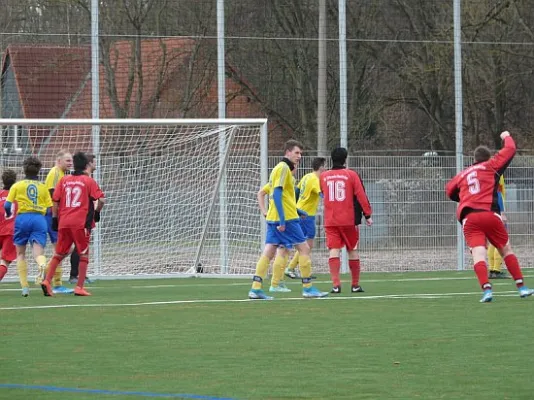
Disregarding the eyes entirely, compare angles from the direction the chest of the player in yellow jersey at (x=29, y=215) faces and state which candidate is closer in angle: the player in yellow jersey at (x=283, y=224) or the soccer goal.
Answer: the soccer goal

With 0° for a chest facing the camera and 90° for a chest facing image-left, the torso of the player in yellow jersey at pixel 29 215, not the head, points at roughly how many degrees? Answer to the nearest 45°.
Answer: approximately 180°

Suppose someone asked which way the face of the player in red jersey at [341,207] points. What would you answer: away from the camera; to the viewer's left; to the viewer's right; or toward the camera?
away from the camera

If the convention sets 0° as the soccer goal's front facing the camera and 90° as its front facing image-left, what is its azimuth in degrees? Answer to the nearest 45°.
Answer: approximately 0°

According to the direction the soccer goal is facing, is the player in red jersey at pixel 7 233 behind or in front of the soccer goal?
in front

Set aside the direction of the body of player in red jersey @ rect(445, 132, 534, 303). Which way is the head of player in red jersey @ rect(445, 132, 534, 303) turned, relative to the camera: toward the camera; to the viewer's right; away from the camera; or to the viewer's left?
away from the camera

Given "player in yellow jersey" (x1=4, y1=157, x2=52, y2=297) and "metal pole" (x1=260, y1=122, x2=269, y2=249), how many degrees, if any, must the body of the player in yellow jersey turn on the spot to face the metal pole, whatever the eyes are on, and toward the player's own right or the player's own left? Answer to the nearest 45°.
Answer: approximately 45° to the player's own right

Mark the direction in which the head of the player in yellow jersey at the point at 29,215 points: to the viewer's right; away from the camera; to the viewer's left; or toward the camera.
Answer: away from the camera

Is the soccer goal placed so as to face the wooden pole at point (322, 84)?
no

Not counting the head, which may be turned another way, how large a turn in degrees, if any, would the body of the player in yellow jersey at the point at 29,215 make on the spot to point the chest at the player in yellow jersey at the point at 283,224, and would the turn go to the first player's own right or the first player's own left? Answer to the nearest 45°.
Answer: approximately 135° to the first player's own right

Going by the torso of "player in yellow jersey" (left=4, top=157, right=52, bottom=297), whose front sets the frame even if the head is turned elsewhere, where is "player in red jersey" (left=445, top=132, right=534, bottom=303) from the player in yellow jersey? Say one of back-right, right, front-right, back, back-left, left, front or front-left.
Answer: back-right

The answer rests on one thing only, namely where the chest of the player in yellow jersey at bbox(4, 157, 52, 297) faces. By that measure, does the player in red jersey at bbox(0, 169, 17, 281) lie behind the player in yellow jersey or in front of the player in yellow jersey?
in front

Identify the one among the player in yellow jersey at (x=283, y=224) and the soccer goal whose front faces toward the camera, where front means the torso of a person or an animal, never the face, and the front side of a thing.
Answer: the soccer goal

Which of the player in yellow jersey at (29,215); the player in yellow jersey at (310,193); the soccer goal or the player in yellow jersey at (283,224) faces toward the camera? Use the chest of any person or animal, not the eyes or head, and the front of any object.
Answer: the soccer goal
